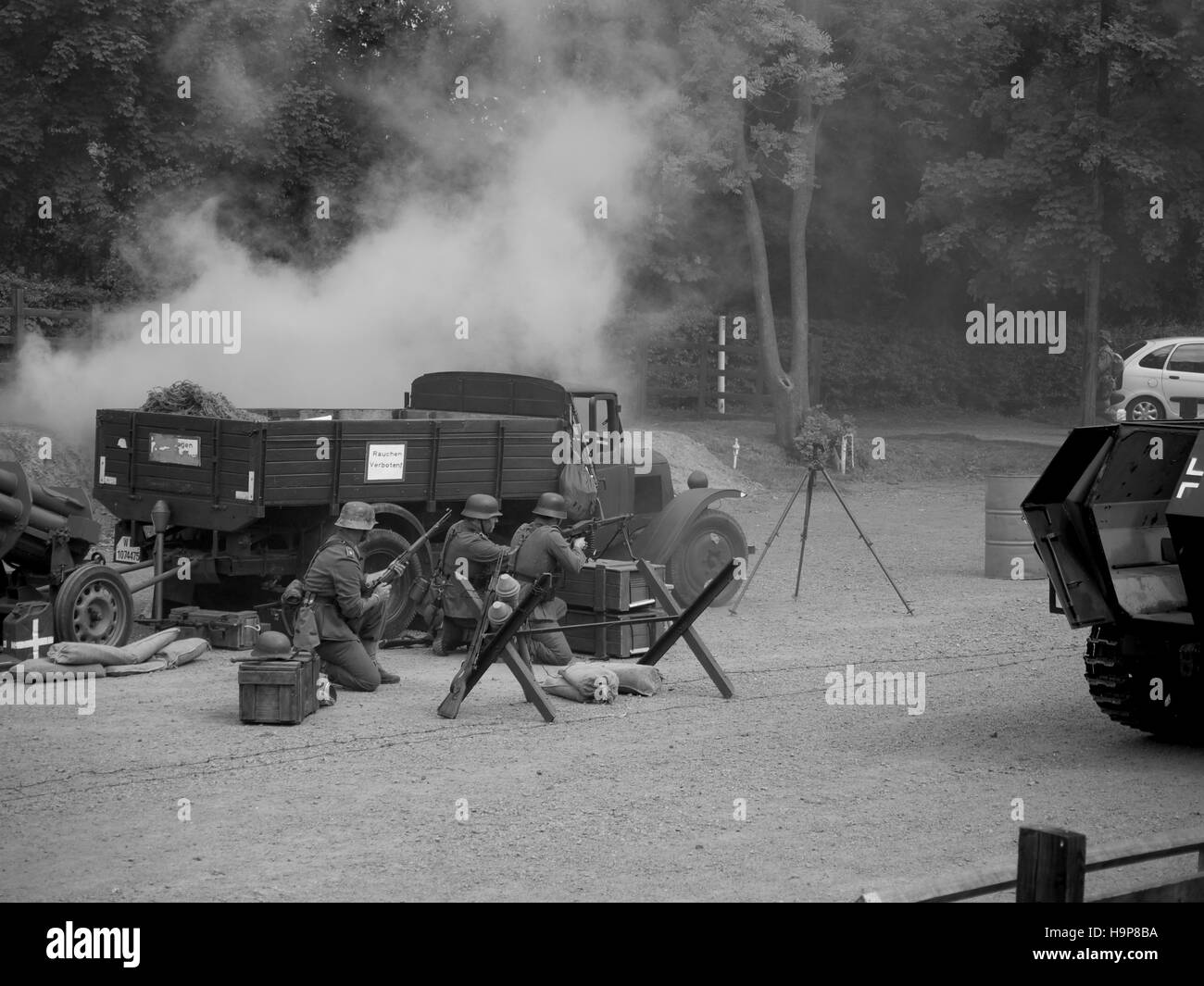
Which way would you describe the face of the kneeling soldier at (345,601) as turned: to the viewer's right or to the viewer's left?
to the viewer's right

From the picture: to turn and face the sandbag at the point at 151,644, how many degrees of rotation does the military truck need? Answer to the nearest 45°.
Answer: approximately 180°

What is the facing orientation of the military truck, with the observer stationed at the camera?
facing away from the viewer and to the right of the viewer

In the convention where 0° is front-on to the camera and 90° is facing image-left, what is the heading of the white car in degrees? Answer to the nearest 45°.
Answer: approximately 270°

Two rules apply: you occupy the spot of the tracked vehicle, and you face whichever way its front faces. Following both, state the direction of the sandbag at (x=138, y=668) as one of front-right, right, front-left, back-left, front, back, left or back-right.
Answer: back-left

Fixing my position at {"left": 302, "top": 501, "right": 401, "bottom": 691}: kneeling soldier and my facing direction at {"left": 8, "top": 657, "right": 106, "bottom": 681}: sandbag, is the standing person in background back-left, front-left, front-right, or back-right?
back-right

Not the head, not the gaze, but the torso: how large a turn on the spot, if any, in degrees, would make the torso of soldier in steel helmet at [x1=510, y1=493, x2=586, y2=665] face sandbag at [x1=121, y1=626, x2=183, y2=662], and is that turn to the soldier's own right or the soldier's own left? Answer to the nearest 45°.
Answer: approximately 135° to the soldier's own left

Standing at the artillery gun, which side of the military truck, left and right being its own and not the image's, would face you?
back

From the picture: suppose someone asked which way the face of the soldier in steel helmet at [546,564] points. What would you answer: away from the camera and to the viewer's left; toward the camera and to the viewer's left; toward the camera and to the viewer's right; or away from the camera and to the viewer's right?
away from the camera and to the viewer's right

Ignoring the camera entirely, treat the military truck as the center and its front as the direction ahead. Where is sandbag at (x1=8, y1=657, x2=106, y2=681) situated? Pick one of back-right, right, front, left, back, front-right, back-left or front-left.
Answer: back
